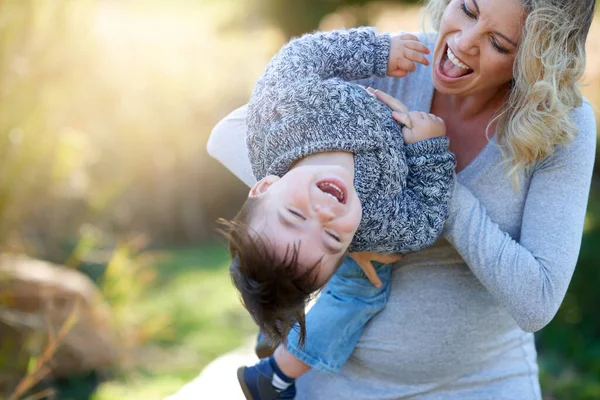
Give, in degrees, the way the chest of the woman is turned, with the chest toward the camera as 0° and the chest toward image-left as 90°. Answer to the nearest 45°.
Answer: approximately 45°
